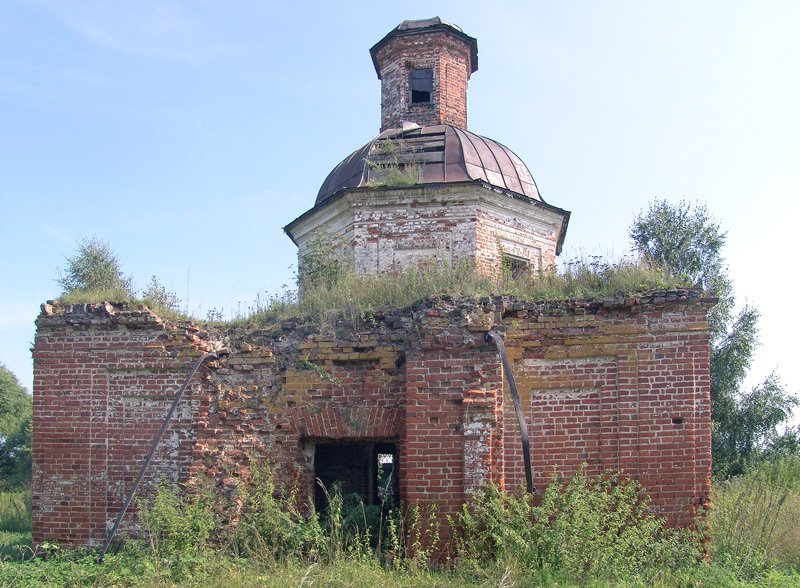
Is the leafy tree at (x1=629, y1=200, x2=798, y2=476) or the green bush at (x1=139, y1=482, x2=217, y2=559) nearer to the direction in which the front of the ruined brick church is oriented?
the green bush

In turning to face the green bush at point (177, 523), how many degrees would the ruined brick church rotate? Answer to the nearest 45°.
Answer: approximately 90° to its right

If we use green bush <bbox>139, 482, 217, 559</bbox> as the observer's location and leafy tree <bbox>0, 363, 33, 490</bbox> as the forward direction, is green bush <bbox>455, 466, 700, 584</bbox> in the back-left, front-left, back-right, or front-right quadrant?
back-right

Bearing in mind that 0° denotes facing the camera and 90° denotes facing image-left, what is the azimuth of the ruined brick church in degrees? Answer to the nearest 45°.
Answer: approximately 0°

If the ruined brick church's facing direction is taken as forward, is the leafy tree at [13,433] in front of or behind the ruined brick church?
behind

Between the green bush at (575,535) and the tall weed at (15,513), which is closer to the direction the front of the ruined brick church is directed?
the green bush
